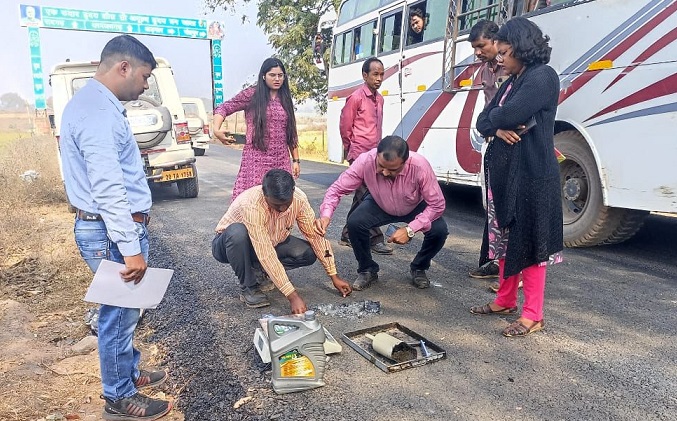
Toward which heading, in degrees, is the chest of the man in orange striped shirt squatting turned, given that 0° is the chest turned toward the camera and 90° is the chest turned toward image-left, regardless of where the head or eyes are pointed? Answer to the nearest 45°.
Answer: approximately 315°

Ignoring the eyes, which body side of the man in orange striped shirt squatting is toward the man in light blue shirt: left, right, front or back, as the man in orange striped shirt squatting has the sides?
right

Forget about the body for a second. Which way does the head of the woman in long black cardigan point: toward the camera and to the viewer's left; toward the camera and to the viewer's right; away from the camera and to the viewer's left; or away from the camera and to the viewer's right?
toward the camera and to the viewer's left

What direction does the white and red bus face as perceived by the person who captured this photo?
facing away from the viewer and to the left of the viewer

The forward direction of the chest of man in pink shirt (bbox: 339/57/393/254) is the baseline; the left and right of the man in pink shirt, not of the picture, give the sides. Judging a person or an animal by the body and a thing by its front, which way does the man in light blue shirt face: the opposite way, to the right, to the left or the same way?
to the left

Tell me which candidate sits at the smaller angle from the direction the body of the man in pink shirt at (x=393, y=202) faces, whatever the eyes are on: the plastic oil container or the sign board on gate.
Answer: the plastic oil container

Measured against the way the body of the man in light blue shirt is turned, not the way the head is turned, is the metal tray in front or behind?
in front

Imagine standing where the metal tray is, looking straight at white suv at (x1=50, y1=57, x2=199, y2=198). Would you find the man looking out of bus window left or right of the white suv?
right

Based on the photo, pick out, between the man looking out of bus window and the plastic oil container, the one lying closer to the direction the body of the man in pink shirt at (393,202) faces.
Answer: the plastic oil container

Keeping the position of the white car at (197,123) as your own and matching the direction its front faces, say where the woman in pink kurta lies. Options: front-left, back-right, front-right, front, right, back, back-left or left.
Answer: back

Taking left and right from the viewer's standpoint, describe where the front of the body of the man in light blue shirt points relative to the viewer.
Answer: facing to the right of the viewer

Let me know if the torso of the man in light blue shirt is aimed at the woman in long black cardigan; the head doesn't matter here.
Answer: yes

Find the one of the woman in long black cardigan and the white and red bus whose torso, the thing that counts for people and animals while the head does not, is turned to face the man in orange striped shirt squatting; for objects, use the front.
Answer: the woman in long black cardigan
